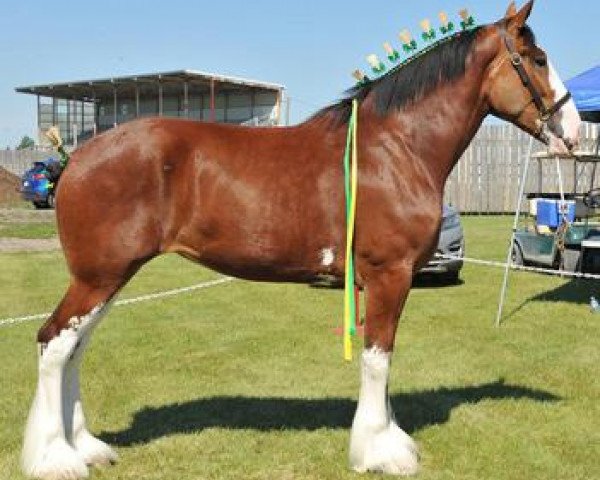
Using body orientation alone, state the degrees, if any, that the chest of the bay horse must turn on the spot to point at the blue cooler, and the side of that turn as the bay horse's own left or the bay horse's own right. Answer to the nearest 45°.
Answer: approximately 45° to the bay horse's own left

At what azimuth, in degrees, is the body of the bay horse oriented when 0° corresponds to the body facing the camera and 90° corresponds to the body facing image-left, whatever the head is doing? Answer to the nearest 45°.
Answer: approximately 270°

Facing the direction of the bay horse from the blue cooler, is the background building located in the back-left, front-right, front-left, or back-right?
back-right

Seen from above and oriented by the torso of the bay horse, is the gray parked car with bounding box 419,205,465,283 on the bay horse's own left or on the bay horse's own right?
on the bay horse's own left

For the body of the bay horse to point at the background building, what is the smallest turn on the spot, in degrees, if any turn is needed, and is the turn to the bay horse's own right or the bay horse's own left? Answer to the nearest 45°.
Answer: approximately 90° to the bay horse's own left

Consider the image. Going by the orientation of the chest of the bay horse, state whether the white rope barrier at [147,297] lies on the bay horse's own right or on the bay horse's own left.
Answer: on the bay horse's own left

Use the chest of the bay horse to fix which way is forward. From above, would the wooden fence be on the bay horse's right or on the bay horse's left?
on the bay horse's left

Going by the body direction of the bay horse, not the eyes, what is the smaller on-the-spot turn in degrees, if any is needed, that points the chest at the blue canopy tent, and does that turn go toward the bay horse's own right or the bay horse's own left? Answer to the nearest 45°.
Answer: approximately 45° to the bay horse's own left
